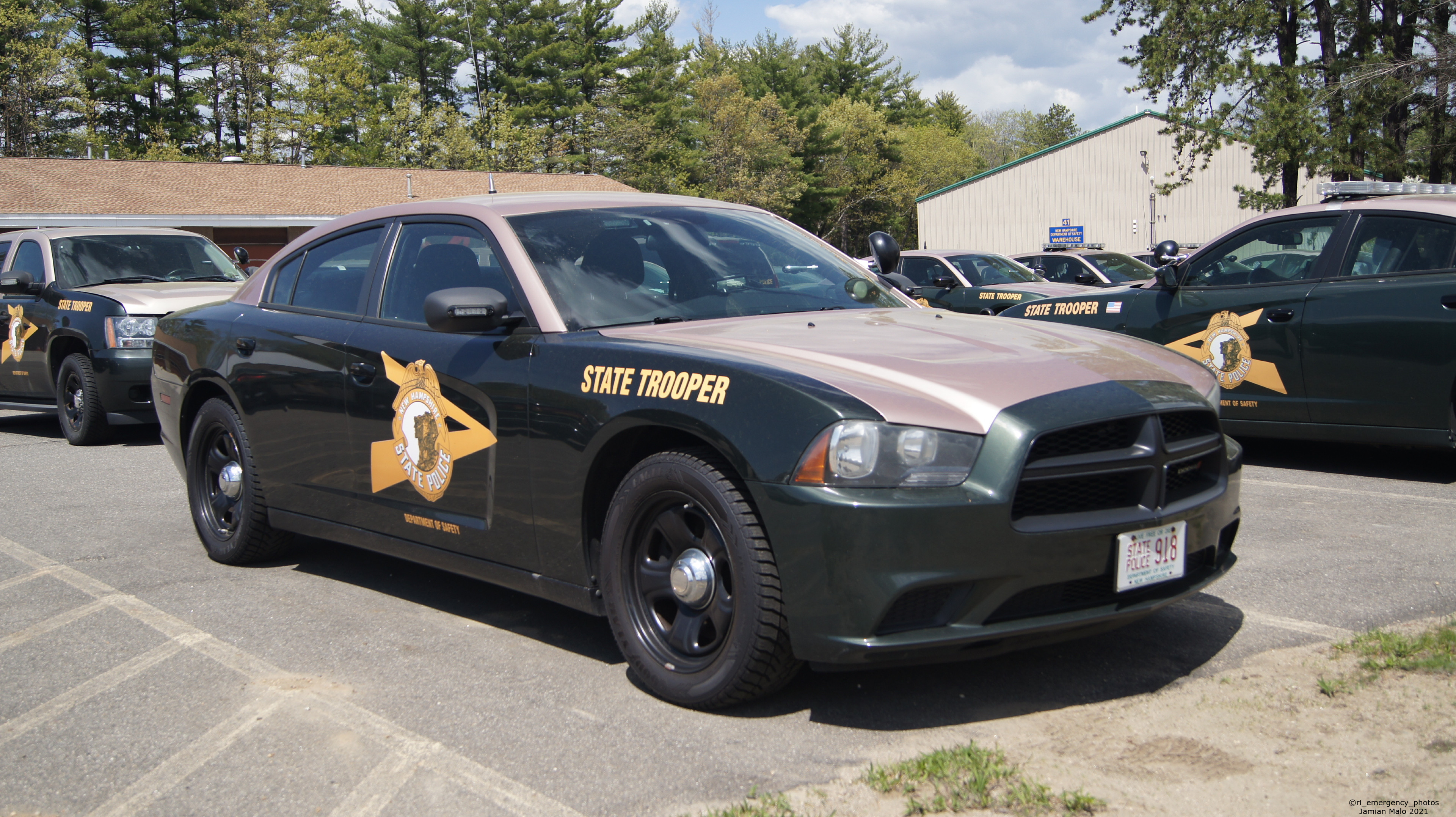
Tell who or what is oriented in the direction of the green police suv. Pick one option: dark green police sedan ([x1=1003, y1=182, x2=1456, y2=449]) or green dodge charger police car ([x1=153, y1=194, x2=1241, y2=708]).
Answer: the dark green police sedan

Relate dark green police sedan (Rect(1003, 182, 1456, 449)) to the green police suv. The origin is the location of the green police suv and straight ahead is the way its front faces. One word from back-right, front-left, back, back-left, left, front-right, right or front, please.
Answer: front

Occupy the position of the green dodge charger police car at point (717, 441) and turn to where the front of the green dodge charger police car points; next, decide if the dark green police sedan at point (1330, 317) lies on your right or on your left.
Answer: on your left

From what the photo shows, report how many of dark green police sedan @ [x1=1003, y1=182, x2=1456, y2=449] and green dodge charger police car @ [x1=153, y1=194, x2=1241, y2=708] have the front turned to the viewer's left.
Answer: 1

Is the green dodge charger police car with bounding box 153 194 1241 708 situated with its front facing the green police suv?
no

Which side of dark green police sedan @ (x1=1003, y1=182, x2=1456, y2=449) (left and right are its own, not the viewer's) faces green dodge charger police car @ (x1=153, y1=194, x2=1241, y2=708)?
left

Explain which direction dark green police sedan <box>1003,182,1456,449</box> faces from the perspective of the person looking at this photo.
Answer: facing to the left of the viewer

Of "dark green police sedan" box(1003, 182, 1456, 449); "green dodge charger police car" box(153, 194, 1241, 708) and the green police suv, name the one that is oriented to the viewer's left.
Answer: the dark green police sedan

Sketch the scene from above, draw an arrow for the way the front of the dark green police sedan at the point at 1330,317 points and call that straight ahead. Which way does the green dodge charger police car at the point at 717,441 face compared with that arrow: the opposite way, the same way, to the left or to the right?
the opposite way

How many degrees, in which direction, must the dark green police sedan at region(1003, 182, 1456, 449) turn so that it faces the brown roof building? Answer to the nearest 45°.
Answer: approximately 45° to its right

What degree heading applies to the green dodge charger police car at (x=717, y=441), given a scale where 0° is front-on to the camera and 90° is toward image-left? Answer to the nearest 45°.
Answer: approximately 315°

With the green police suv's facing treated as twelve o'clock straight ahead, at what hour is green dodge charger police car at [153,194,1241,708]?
The green dodge charger police car is roughly at 1 o'clock from the green police suv.

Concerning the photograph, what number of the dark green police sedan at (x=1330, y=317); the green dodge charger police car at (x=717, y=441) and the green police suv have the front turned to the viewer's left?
1

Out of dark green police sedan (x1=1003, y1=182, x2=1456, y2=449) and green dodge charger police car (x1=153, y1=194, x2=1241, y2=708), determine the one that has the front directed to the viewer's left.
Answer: the dark green police sedan

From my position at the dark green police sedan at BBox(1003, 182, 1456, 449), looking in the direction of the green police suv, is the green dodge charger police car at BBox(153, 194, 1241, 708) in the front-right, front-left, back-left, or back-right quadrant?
front-left

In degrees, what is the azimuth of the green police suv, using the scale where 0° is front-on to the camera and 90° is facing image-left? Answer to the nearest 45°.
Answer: approximately 315°

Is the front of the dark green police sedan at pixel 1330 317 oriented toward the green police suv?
yes

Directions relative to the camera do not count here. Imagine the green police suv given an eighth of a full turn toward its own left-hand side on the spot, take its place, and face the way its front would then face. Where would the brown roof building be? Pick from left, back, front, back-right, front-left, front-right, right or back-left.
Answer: left
